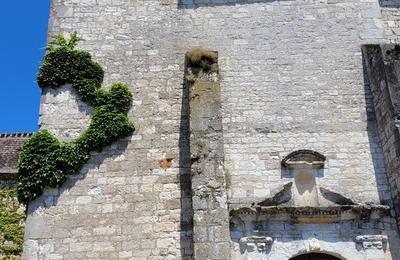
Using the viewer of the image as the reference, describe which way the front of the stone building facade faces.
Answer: facing the viewer

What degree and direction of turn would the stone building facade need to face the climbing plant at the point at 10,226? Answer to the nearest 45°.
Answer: approximately 135° to its right
